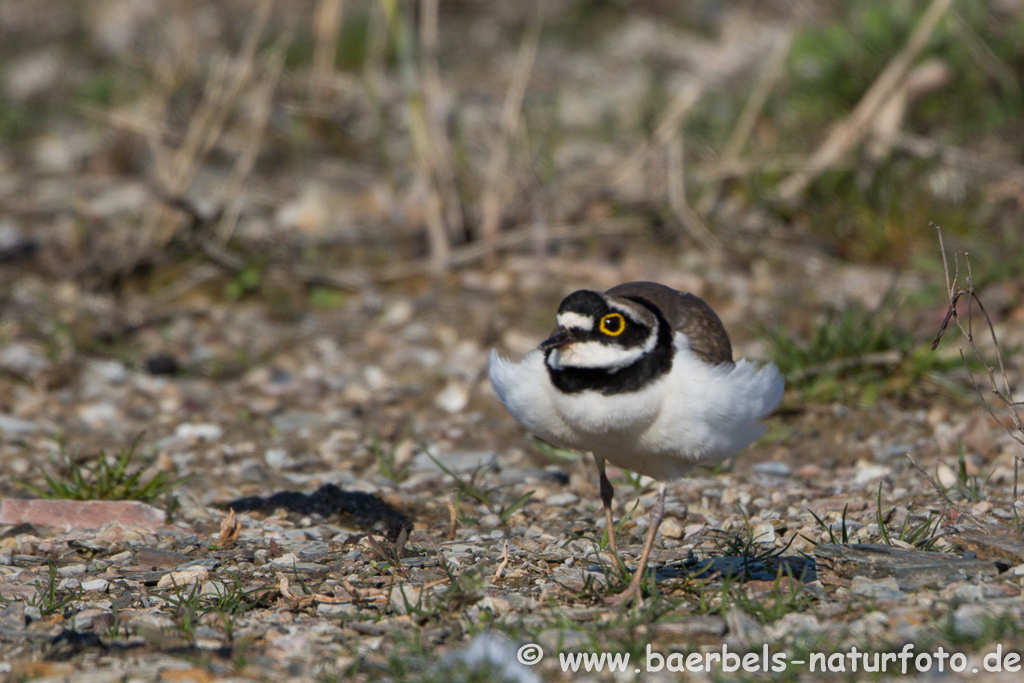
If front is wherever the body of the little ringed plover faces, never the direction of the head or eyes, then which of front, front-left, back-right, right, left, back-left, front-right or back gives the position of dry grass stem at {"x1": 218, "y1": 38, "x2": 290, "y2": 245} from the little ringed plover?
right

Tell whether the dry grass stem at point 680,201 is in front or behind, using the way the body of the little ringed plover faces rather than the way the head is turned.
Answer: behind

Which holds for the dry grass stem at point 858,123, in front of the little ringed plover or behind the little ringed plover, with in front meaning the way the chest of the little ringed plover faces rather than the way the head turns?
behind

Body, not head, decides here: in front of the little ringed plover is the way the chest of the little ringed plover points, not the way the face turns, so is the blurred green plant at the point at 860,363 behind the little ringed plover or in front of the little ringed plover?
behind

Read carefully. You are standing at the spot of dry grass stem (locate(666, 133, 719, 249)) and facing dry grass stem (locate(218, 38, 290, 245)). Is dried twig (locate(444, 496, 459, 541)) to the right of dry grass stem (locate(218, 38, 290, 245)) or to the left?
left

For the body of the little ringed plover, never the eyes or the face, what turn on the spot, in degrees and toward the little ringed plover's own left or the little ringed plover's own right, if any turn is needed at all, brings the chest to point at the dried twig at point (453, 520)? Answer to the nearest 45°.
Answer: approximately 90° to the little ringed plover's own right

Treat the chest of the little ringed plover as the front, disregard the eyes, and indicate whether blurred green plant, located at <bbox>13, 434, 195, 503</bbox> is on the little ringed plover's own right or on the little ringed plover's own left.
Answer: on the little ringed plover's own right

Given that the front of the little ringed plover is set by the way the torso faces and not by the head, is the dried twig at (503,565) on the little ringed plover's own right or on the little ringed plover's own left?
on the little ringed plover's own right

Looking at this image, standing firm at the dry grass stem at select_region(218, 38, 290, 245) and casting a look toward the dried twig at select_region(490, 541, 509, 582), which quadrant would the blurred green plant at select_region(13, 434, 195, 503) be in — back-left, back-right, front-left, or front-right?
front-right

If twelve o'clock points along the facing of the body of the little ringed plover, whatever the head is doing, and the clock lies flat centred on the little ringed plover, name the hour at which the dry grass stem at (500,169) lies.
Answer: The dry grass stem is roughly at 4 o'clock from the little ringed plover.
